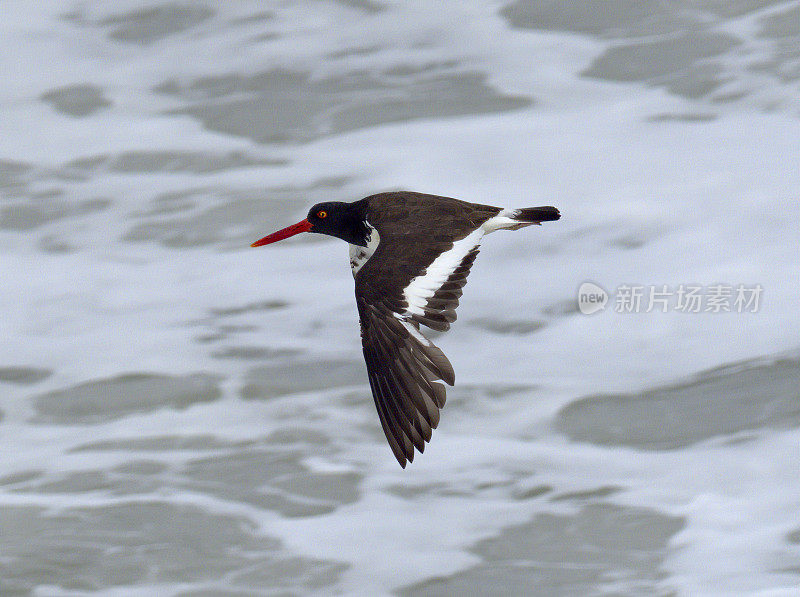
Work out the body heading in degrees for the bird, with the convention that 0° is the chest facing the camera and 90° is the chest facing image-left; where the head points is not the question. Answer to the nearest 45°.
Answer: approximately 90°
